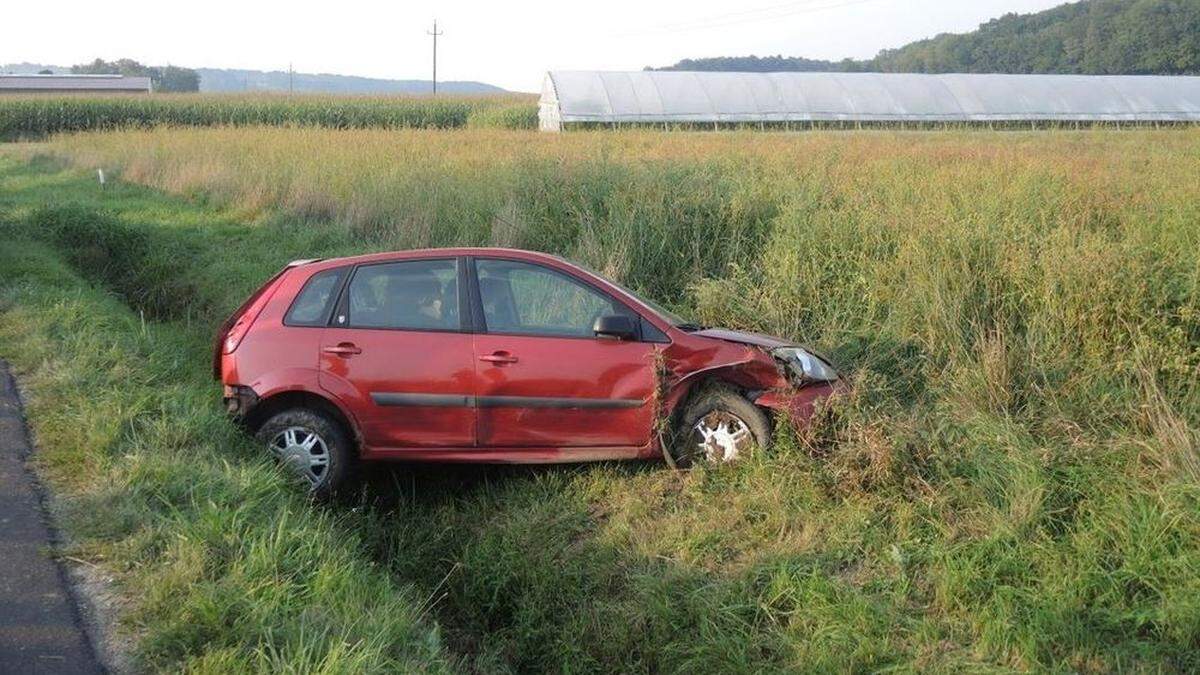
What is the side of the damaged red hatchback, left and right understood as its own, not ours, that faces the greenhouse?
left

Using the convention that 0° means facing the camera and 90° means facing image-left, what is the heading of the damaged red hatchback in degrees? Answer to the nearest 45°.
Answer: approximately 270°
